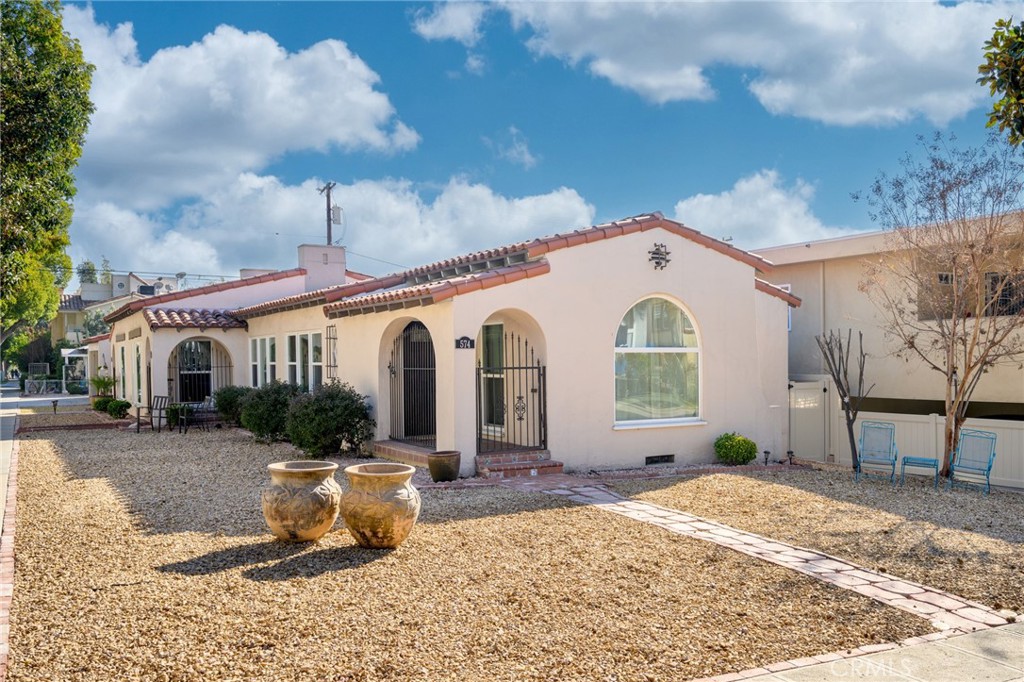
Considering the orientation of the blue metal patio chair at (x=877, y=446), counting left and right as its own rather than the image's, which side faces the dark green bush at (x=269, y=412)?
right

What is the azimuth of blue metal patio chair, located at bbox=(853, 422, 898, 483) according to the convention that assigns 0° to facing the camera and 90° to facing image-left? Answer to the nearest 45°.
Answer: approximately 0°

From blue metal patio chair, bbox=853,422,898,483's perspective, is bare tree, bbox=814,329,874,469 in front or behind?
behind

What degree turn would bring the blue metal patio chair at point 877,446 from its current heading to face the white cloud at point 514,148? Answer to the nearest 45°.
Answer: approximately 135° to its right

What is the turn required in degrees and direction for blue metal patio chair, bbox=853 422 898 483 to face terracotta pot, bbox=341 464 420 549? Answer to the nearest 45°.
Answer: approximately 45° to its right

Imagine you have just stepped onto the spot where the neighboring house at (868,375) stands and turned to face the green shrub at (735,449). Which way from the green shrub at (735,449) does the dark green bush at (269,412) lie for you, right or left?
right

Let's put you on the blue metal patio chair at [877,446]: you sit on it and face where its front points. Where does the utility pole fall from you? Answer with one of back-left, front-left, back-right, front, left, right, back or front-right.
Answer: back-right

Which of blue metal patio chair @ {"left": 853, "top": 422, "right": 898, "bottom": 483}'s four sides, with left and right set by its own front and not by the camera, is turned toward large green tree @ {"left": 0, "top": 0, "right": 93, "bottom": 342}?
right

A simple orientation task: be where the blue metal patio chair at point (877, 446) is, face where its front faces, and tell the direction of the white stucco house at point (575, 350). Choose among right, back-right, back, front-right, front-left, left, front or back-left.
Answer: right
